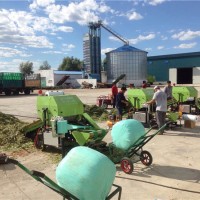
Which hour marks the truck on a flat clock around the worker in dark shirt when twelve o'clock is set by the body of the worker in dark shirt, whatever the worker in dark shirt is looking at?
The truck is roughly at 8 o'clock from the worker in dark shirt.

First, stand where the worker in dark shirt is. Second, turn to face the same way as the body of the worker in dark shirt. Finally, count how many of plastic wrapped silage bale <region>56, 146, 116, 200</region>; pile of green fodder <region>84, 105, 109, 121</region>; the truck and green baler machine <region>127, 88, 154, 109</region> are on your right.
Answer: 1

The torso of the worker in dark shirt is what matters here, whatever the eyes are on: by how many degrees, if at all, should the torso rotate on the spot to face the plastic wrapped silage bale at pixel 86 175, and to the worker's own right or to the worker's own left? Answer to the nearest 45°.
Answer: approximately 90° to the worker's own right

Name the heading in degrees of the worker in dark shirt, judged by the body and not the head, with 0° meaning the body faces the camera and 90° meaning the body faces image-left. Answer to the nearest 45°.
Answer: approximately 270°

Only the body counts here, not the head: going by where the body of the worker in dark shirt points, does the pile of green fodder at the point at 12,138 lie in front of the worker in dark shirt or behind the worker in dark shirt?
behind
